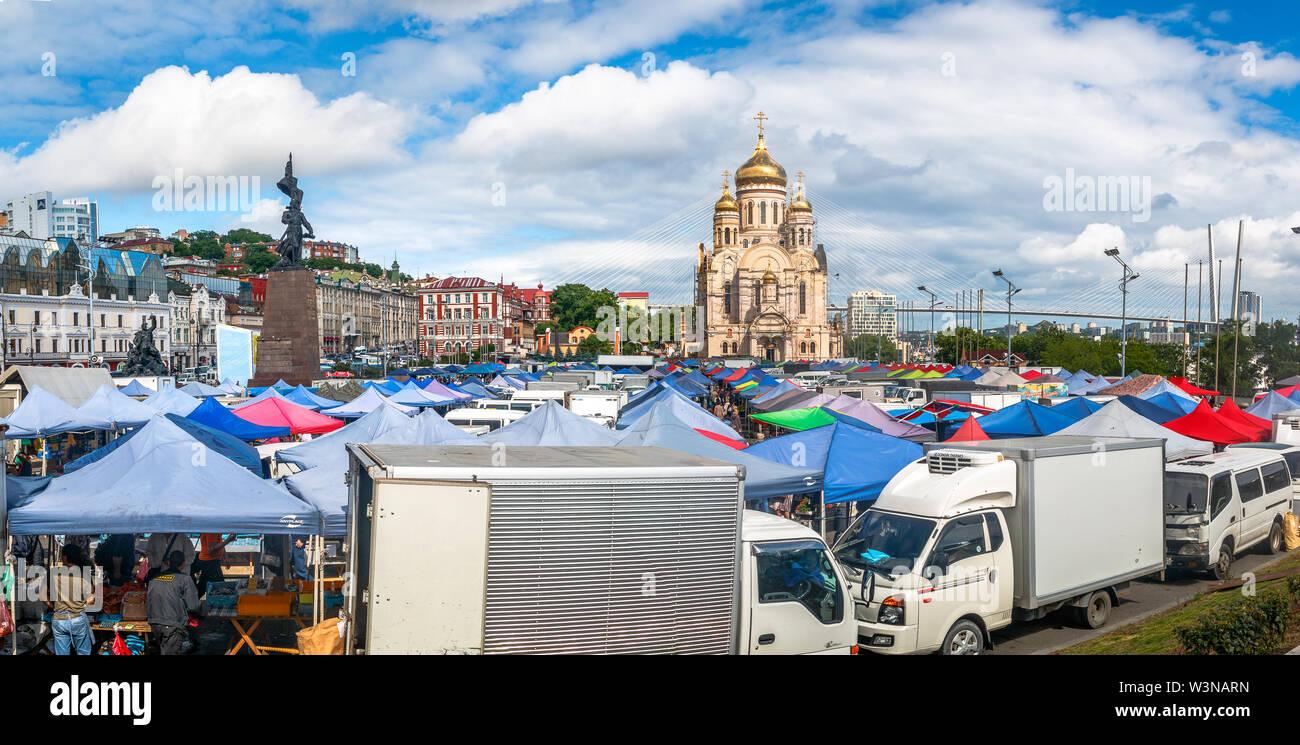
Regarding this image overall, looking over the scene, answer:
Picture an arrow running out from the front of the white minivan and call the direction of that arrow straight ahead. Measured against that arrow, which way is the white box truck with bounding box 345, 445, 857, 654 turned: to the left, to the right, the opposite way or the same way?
the opposite way

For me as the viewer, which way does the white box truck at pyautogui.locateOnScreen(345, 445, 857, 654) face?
facing to the right of the viewer

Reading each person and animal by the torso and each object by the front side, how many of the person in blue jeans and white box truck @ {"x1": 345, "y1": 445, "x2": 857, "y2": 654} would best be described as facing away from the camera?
1

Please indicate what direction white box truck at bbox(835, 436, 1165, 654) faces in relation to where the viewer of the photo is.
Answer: facing the viewer and to the left of the viewer

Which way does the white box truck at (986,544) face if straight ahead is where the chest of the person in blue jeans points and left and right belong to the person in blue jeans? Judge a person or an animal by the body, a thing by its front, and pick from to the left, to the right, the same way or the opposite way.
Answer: to the left

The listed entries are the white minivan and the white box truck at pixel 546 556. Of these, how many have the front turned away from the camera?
0

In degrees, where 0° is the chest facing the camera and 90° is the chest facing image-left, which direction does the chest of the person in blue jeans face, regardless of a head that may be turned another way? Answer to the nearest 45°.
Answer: approximately 180°

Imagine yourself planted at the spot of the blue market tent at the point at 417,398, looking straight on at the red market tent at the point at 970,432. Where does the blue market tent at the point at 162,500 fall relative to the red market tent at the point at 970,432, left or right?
right

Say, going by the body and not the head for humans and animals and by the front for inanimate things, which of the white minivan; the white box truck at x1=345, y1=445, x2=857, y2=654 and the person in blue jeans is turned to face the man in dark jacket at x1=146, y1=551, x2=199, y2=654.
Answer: the white minivan

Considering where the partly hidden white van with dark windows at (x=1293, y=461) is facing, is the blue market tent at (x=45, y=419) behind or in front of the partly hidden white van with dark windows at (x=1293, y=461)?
in front

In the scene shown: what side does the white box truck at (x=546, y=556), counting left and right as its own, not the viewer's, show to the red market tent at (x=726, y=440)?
left

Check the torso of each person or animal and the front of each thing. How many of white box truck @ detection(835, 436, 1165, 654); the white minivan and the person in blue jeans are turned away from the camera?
1

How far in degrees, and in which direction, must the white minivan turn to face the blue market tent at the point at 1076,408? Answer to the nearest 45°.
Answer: approximately 135° to its right

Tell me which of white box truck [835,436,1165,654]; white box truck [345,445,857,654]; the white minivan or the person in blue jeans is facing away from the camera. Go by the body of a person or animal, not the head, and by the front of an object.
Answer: the person in blue jeans

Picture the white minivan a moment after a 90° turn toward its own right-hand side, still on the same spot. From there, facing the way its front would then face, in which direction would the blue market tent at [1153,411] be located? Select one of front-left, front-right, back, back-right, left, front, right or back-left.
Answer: front-right

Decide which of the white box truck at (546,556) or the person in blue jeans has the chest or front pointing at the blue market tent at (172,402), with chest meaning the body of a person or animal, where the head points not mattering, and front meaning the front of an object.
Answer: the person in blue jeans

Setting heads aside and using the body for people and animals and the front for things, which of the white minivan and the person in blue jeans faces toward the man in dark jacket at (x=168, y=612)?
the white minivan

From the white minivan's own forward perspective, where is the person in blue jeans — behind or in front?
in front

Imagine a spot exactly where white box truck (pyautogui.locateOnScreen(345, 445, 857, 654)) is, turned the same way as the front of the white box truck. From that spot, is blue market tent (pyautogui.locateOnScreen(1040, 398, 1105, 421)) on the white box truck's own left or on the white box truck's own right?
on the white box truck's own left
